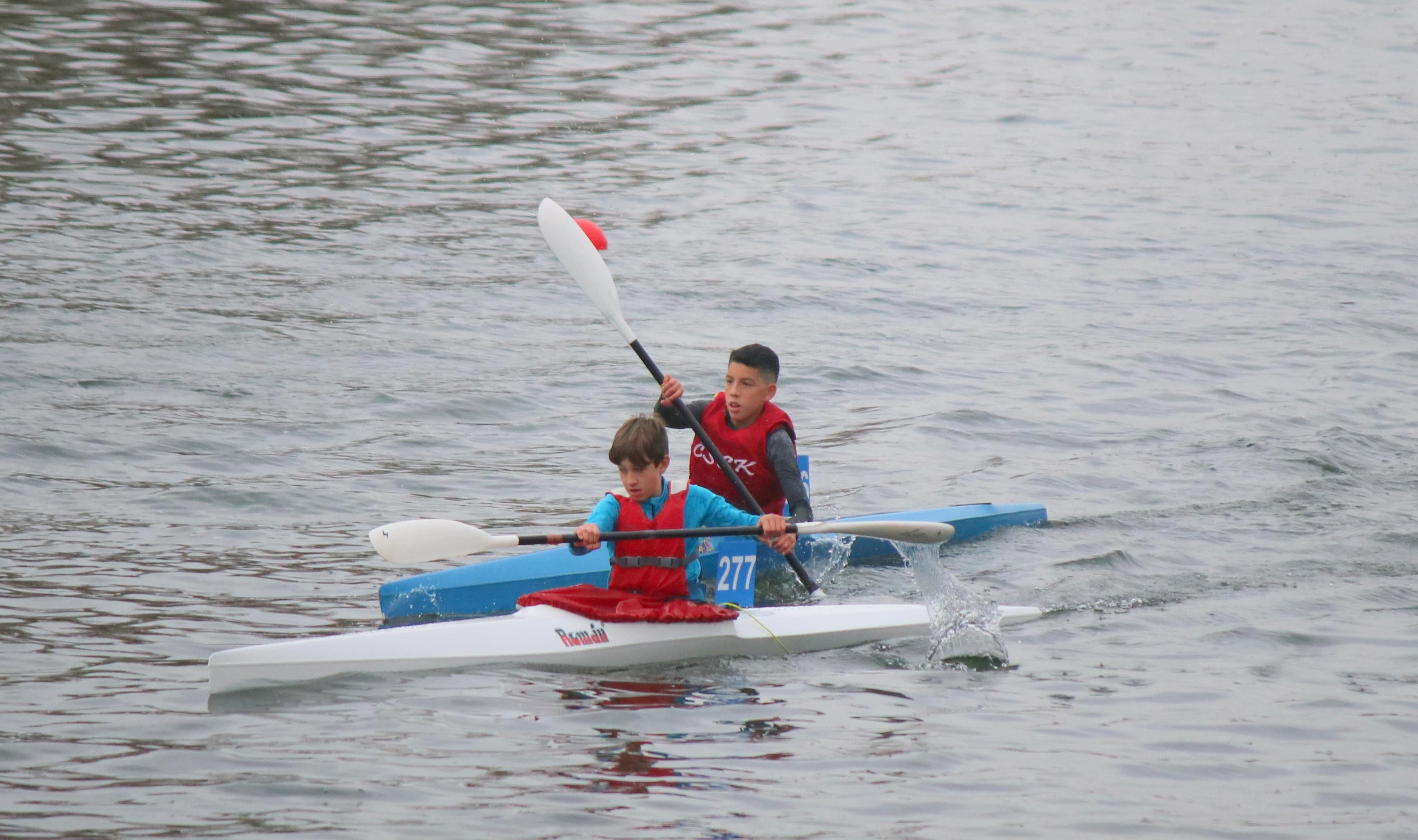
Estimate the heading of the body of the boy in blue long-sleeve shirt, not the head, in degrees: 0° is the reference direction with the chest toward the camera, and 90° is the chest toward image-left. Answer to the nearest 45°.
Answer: approximately 45°

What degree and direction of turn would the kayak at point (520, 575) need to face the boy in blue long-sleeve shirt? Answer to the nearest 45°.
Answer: approximately 90° to its left

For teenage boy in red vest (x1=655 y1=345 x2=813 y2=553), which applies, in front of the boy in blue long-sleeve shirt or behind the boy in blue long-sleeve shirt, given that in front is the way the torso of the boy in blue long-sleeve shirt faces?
behind

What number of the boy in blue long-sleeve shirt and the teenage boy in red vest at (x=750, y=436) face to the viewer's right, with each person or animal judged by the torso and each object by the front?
0

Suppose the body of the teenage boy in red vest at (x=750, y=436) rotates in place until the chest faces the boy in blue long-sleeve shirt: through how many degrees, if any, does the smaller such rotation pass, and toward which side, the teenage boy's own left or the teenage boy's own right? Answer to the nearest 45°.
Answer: approximately 45° to the teenage boy's own left

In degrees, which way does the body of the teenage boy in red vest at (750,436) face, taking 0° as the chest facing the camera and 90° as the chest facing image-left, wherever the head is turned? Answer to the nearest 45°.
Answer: approximately 45°

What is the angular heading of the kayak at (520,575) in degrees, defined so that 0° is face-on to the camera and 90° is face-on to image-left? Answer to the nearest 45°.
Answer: approximately 45°
